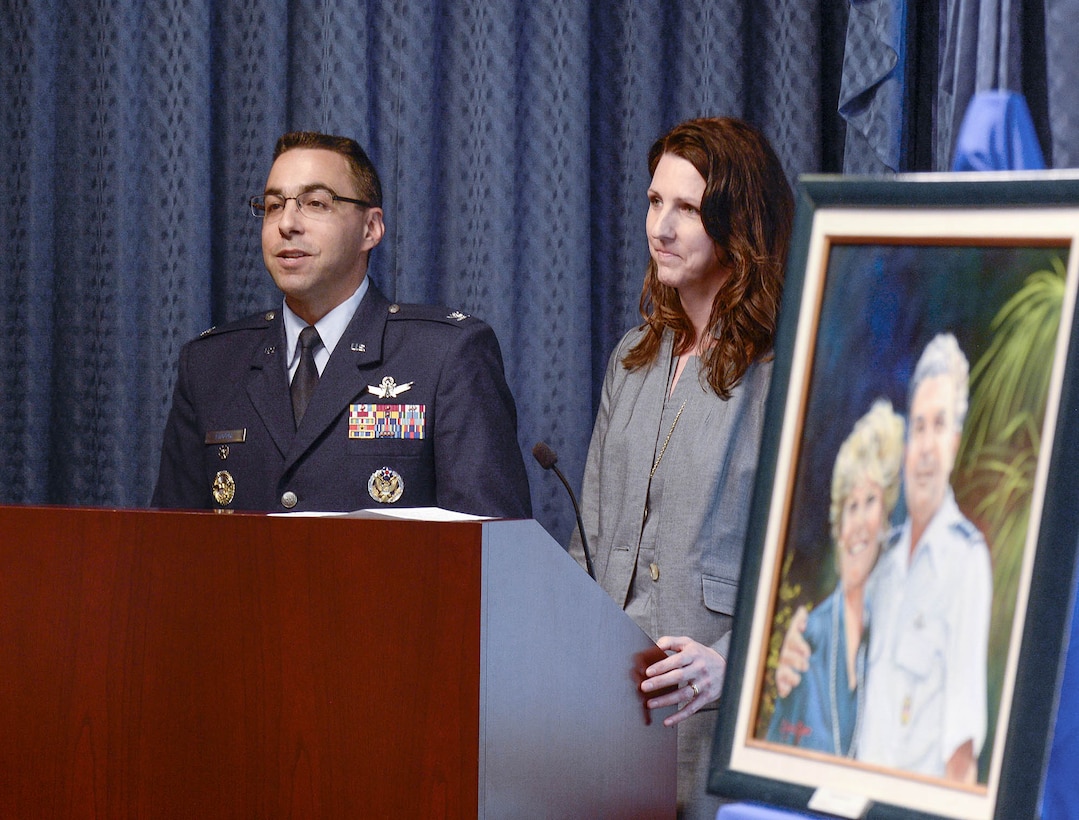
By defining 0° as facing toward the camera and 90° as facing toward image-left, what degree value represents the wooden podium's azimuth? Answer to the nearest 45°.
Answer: approximately 45°

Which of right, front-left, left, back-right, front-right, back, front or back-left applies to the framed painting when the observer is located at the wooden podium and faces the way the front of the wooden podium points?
left
